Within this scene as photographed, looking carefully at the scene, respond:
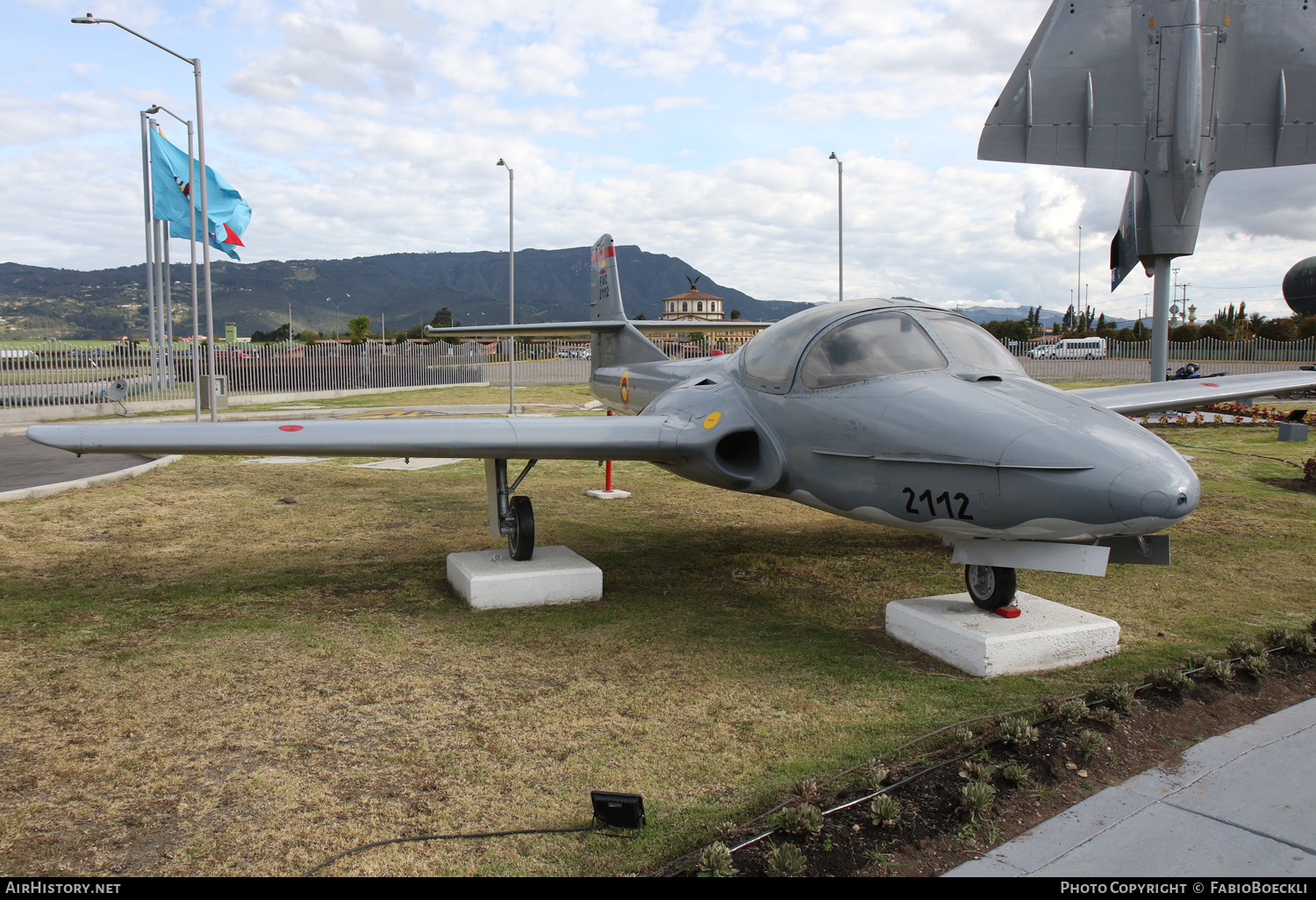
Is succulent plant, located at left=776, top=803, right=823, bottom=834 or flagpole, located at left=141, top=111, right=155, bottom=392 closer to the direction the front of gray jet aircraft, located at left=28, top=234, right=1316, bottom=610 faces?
the succulent plant

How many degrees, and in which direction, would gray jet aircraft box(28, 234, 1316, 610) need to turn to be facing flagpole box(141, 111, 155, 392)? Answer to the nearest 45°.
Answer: approximately 180°

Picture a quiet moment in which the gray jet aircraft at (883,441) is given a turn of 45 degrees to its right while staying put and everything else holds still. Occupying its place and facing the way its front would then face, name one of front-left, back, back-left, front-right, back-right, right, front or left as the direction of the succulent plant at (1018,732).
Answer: front

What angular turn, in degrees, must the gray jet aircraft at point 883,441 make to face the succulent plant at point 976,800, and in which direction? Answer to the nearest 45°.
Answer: approximately 45° to its right

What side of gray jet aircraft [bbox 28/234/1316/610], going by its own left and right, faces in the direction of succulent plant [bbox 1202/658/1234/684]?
front

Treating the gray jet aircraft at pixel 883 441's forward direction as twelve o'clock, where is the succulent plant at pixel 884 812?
The succulent plant is roughly at 2 o'clock from the gray jet aircraft.

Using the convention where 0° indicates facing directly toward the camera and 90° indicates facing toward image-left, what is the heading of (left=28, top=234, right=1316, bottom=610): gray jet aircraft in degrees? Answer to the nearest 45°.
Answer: approximately 315°

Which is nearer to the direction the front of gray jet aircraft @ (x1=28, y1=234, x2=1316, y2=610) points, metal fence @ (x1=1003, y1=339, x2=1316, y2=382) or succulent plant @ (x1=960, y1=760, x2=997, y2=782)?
the succulent plant

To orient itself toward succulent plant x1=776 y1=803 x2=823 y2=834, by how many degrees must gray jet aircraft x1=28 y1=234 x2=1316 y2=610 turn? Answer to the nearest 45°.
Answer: approximately 45° to its right

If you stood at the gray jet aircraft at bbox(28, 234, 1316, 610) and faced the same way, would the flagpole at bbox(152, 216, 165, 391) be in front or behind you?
behind
